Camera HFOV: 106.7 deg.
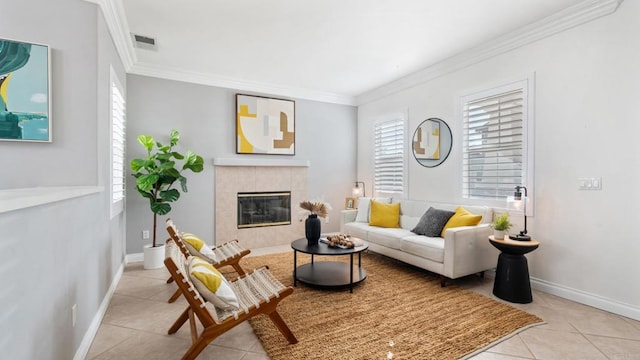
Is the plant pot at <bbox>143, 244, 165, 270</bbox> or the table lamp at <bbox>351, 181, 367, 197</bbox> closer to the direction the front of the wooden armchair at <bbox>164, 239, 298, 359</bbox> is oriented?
the table lamp

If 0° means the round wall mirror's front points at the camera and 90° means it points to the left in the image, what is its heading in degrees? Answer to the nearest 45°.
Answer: approximately 45°

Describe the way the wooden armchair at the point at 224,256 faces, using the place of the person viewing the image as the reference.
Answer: facing to the right of the viewer

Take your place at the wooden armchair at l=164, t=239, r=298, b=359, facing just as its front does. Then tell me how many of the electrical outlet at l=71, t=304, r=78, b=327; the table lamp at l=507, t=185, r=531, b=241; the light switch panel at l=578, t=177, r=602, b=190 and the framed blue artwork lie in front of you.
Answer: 2

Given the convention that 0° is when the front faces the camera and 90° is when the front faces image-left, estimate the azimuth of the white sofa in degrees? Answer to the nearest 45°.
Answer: approximately 45°

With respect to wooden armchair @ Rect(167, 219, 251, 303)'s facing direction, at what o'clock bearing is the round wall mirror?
The round wall mirror is roughly at 12 o'clock from the wooden armchair.

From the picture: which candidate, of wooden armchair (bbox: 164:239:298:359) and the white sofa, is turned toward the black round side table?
the wooden armchair

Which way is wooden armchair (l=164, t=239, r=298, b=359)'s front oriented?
to the viewer's right

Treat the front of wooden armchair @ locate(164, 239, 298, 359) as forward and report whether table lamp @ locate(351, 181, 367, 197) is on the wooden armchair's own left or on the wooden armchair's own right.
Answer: on the wooden armchair's own left

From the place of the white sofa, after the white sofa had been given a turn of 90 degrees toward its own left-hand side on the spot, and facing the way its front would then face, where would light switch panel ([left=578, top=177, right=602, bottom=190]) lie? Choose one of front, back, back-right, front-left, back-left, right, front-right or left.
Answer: front-left

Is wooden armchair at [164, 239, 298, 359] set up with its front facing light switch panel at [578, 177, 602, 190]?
yes

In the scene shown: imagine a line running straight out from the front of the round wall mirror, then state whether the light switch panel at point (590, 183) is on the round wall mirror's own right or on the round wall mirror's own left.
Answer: on the round wall mirror's own left

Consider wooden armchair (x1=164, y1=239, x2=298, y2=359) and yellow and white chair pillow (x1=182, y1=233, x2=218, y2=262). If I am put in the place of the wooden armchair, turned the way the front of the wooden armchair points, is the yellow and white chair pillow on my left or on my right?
on my left

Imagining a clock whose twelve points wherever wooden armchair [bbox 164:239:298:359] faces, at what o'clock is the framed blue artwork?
The framed blue artwork is roughly at 7 o'clock from the wooden armchair.

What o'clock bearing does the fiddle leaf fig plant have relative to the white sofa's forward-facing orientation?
The fiddle leaf fig plant is roughly at 1 o'clock from the white sofa.

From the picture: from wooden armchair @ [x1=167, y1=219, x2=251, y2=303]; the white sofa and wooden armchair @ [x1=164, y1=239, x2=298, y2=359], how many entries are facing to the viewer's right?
2
